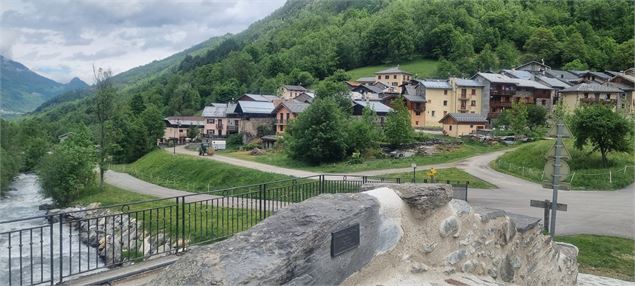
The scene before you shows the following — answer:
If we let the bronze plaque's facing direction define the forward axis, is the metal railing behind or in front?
behind

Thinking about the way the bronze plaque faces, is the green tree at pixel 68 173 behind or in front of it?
behind

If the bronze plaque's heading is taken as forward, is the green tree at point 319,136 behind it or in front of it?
behind
